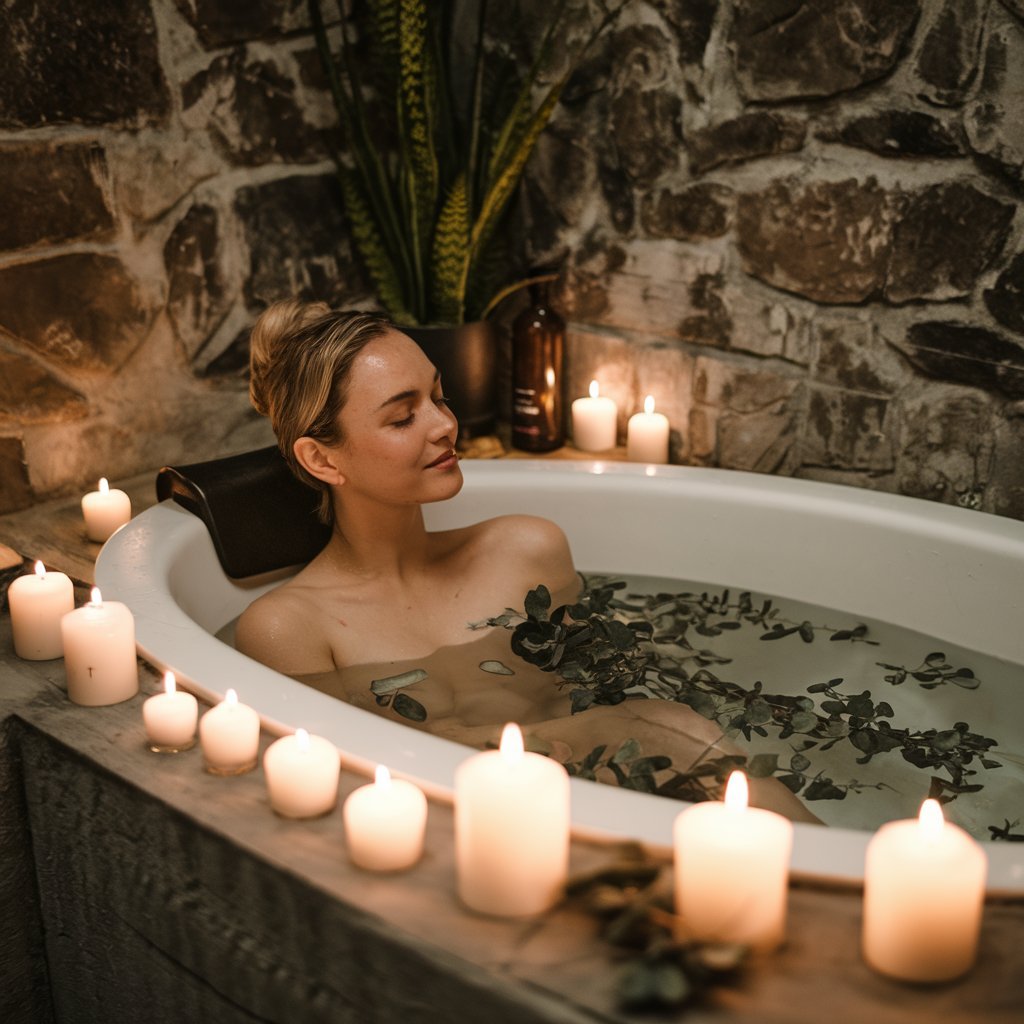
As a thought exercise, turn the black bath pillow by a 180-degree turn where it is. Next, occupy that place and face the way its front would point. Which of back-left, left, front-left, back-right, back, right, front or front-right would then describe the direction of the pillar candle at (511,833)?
back-left

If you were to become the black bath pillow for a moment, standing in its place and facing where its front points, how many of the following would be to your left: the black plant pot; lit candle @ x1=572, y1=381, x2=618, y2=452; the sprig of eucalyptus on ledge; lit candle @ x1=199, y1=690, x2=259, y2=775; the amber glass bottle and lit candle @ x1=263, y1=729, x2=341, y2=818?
3

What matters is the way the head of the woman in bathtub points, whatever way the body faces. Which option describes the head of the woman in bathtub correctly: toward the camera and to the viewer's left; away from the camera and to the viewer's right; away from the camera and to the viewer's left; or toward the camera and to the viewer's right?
toward the camera and to the viewer's right

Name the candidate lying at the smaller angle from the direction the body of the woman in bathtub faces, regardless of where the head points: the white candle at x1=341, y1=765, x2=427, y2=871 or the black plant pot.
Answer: the white candle

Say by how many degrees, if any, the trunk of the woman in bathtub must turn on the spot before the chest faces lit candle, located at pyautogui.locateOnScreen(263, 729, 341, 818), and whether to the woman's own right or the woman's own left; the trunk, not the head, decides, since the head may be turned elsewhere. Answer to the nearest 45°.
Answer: approximately 45° to the woman's own right

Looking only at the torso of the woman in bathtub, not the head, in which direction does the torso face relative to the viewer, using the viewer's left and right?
facing the viewer and to the right of the viewer

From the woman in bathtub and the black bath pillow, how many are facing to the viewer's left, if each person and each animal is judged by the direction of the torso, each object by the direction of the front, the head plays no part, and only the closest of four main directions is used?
0

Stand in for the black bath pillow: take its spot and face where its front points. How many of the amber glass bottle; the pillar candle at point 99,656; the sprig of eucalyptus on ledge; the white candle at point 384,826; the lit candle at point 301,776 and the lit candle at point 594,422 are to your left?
2

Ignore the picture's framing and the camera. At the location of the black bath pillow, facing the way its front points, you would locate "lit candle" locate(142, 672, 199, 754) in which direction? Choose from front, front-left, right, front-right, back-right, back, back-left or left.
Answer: front-right
